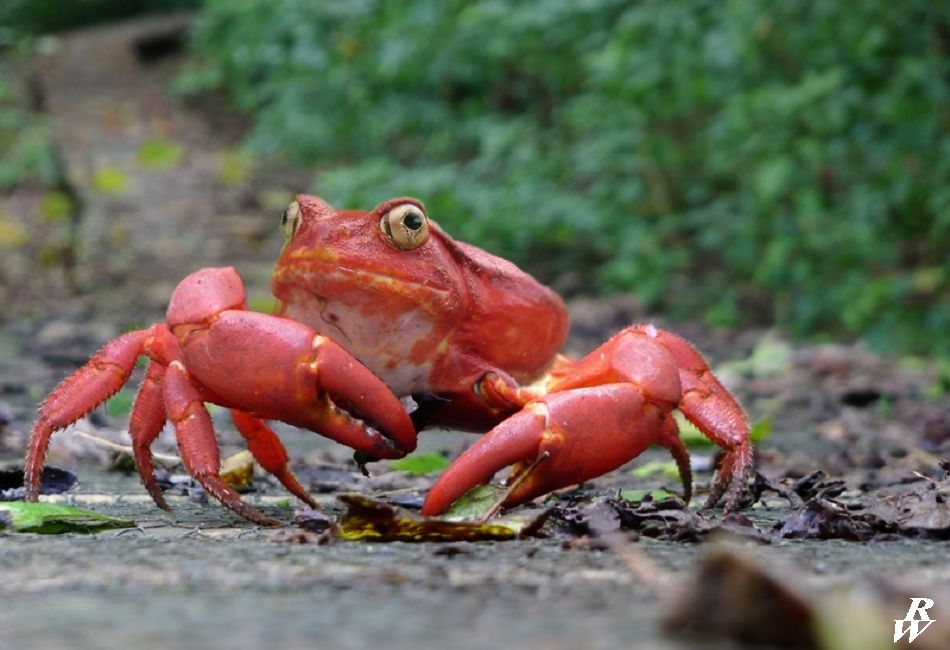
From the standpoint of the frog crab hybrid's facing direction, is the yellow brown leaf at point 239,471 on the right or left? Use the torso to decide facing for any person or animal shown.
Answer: on its right

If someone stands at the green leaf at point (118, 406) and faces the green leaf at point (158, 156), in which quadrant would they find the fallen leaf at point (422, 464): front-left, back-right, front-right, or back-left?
back-right

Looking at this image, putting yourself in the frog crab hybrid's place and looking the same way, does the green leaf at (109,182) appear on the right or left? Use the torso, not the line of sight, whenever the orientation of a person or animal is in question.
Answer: on its right

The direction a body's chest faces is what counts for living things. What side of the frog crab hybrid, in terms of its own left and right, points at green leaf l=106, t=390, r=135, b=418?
right

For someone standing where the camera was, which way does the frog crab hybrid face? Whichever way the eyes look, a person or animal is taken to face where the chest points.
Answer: facing the viewer and to the left of the viewer

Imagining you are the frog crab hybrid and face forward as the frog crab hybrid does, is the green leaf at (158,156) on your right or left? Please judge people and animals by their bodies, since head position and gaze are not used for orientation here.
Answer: on your right
